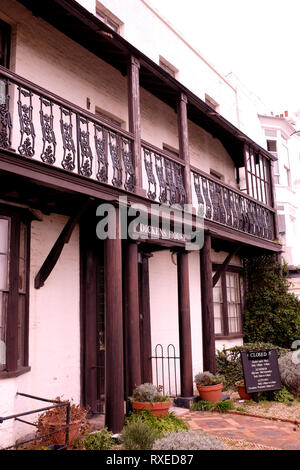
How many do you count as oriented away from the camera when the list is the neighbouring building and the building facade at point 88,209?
0

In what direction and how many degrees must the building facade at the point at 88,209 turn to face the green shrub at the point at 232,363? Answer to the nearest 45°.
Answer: approximately 90° to its left

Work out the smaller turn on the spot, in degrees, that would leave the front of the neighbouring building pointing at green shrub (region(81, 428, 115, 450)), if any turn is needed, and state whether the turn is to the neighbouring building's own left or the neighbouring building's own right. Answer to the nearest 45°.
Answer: approximately 45° to the neighbouring building's own right

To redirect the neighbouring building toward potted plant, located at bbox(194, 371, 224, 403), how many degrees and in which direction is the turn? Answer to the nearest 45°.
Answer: approximately 45° to its right

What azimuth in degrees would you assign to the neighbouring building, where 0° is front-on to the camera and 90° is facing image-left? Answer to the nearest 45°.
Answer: approximately 315°

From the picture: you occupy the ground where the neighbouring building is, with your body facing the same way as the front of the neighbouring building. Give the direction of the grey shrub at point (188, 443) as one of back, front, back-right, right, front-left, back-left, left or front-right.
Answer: front-right

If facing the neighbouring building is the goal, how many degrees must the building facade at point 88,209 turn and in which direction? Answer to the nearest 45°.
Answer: approximately 90° to its left

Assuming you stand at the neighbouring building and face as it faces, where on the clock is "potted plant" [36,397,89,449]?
The potted plant is roughly at 2 o'clock from the neighbouring building.

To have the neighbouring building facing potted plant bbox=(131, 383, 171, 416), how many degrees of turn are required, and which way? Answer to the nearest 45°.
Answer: approximately 45° to its right

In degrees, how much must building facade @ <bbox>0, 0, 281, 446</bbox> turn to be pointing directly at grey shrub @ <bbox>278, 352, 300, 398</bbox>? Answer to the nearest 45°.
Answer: approximately 90° to its left

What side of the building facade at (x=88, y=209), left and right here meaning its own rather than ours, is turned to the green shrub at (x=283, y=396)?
left
